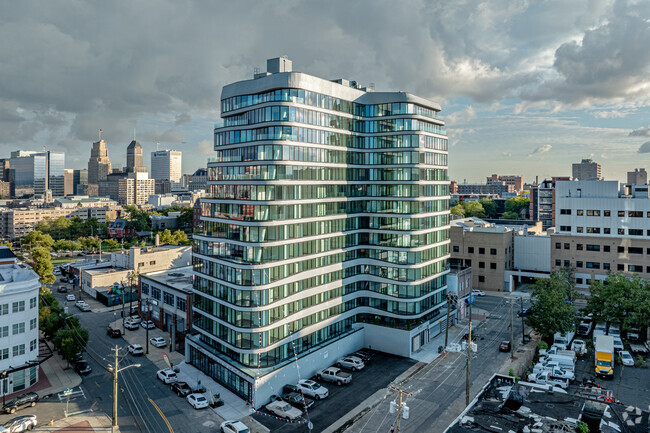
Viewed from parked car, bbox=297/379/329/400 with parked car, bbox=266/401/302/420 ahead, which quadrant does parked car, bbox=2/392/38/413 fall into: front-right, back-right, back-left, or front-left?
front-right

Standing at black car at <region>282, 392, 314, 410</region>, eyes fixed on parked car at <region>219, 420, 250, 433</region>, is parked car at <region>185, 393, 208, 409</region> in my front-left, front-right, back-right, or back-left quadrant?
front-right

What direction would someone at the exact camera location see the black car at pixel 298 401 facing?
facing away from the viewer and to the left of the viewer

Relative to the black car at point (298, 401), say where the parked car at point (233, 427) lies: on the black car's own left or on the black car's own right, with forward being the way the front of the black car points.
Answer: on the black car's own left

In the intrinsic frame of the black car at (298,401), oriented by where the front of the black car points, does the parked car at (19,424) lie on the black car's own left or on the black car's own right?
on the black car's own left
